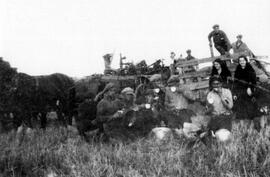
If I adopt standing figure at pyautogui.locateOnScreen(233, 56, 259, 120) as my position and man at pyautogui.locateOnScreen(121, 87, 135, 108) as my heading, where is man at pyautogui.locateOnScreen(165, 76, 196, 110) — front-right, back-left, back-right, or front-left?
front-right

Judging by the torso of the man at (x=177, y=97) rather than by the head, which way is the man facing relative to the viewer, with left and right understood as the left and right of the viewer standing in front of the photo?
facing the viewer

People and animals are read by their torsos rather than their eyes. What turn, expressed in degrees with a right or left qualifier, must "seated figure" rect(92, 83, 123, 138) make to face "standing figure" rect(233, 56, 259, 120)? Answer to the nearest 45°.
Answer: approximately 45° to its left

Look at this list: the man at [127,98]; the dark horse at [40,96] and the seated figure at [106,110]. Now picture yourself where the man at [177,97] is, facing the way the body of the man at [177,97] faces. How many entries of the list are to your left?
0

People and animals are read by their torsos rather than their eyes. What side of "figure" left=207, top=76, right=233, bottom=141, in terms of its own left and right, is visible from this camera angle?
front

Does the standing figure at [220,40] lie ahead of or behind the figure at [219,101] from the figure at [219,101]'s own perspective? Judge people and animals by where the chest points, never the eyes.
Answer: behind

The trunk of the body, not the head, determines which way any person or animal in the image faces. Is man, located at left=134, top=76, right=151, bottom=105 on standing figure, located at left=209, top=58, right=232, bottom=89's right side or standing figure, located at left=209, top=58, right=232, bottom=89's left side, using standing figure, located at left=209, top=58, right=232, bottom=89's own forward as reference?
on its right

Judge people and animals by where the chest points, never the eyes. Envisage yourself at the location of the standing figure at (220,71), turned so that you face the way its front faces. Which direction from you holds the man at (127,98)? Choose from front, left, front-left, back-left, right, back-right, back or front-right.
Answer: front-right

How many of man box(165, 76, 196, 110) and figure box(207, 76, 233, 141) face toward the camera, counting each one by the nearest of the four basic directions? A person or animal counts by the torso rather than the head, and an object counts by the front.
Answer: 2

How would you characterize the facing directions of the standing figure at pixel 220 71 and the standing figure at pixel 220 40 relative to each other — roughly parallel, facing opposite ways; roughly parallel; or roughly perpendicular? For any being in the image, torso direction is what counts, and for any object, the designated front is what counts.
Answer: roughly parallel

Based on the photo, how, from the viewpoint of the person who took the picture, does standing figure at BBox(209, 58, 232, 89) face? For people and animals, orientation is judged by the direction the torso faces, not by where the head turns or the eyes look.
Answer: facing the viewer and to the left of the viewer

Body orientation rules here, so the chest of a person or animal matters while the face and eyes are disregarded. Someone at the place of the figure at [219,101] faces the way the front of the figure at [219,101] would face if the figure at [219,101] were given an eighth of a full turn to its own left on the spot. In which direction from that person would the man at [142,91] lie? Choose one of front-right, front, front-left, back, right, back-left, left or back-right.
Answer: back

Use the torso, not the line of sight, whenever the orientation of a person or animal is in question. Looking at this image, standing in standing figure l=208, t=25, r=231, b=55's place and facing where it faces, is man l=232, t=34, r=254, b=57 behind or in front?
behind
